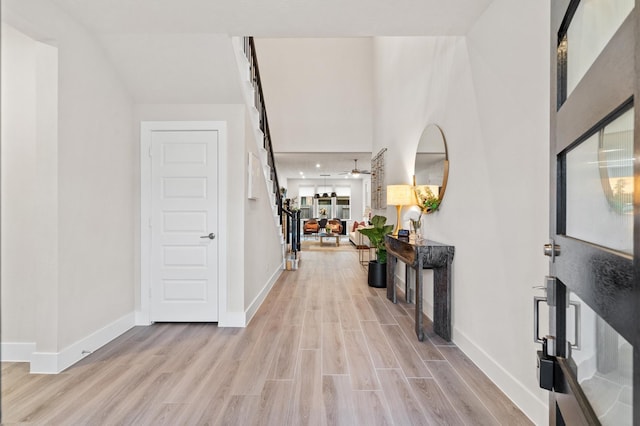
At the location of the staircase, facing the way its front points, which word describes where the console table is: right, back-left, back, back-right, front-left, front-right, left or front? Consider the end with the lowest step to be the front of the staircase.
back-right

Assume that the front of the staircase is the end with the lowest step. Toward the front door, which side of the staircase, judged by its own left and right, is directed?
back

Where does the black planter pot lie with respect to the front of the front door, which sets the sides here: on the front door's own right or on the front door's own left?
on the front door's own right

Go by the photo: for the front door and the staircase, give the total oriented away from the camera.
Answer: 1

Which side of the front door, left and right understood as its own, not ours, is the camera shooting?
left

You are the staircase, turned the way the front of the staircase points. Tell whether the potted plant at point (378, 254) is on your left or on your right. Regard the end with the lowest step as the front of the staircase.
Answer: on your right

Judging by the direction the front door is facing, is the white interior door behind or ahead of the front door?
ahead

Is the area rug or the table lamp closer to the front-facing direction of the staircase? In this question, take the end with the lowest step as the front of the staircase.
the area rug

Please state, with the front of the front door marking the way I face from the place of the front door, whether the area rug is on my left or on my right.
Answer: on my right

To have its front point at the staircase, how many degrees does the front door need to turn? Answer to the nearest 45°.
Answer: approximately 45° to its right

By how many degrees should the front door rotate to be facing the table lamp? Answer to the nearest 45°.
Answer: approximately 45° to its right

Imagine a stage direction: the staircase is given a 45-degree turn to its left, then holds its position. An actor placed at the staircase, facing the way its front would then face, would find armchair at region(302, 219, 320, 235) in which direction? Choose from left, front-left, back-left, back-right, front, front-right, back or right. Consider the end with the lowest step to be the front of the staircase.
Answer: front-right

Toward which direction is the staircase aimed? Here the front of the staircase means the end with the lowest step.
away from the camera

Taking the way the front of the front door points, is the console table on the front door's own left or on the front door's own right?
on the front door's own right
